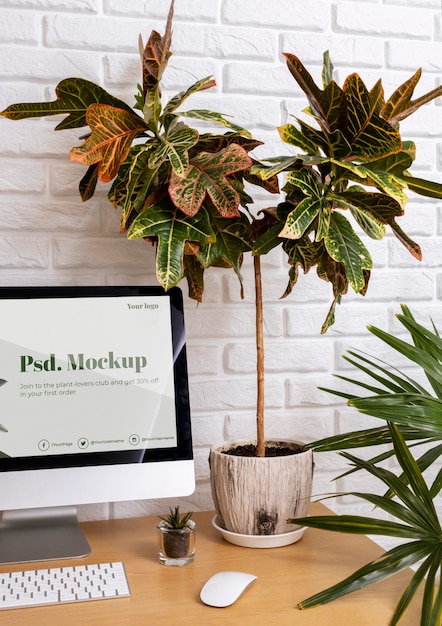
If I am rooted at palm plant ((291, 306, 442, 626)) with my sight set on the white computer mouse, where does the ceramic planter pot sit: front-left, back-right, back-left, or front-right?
front-right

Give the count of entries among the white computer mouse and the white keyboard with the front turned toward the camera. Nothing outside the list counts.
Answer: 1

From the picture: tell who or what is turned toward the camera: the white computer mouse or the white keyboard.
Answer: the white keyboard

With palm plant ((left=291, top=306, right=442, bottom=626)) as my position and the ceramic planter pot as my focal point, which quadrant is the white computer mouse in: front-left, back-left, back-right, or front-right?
front-left

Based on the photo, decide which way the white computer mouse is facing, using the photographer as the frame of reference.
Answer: facing away from the viewer and to the right of the viewer

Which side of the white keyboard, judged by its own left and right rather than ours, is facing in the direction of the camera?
front
